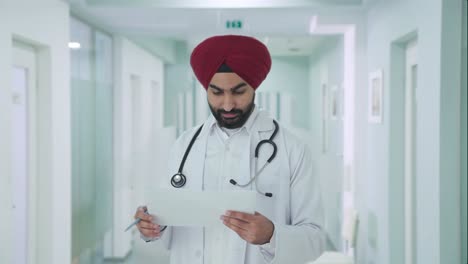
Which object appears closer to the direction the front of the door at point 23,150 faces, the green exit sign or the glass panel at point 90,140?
the green exit sign

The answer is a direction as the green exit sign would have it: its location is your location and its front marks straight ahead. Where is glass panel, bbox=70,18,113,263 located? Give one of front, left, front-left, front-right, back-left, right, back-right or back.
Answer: right

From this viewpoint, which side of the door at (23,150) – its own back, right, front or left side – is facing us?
right

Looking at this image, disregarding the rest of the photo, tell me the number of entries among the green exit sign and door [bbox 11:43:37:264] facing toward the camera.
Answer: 1

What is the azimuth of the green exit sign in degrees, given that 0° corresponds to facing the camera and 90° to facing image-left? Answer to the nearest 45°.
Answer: approximately 0°

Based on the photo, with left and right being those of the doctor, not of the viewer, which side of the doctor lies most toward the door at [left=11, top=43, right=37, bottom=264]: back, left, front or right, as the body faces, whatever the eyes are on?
right
